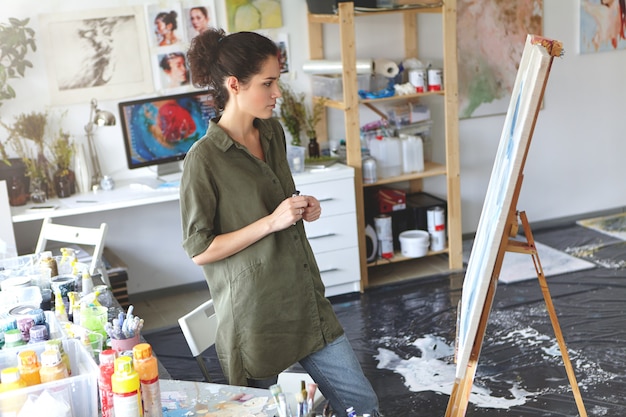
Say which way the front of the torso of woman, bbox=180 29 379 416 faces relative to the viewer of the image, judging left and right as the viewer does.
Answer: facing the viewer and to the right of the viewer

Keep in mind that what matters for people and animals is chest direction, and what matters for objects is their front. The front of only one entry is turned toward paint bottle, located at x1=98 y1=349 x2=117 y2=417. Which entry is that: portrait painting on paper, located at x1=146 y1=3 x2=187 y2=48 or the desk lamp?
the portrait painting on paper

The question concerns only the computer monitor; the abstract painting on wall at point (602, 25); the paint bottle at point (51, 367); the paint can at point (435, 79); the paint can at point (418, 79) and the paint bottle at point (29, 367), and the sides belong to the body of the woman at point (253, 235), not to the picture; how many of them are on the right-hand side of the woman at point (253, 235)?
2

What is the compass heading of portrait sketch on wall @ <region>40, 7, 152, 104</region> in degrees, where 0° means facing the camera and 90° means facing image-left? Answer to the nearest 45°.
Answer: approximately 0°

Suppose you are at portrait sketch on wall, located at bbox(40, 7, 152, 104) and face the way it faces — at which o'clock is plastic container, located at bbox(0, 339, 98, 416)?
The plastic container is roughly at 12 o'clock from the portrait sketch on wall.

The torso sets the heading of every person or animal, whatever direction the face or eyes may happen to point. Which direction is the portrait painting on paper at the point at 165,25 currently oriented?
toward the camera

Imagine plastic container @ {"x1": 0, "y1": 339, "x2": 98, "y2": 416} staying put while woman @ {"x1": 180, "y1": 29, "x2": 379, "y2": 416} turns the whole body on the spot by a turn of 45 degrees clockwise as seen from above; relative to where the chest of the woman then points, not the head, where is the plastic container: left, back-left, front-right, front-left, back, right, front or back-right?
front-right

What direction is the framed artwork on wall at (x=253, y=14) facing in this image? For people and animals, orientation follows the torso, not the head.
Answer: toward the camera

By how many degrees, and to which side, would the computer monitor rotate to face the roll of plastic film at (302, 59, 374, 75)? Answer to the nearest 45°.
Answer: approximately 90° to its left

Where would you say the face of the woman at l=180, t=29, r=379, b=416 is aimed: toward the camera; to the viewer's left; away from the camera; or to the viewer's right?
to the viewer's right

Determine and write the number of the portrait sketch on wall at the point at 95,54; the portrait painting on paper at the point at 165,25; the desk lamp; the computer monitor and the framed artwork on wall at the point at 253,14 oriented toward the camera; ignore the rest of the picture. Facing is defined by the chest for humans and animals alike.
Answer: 4

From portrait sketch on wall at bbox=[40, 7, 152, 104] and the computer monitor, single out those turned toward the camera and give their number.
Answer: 2
